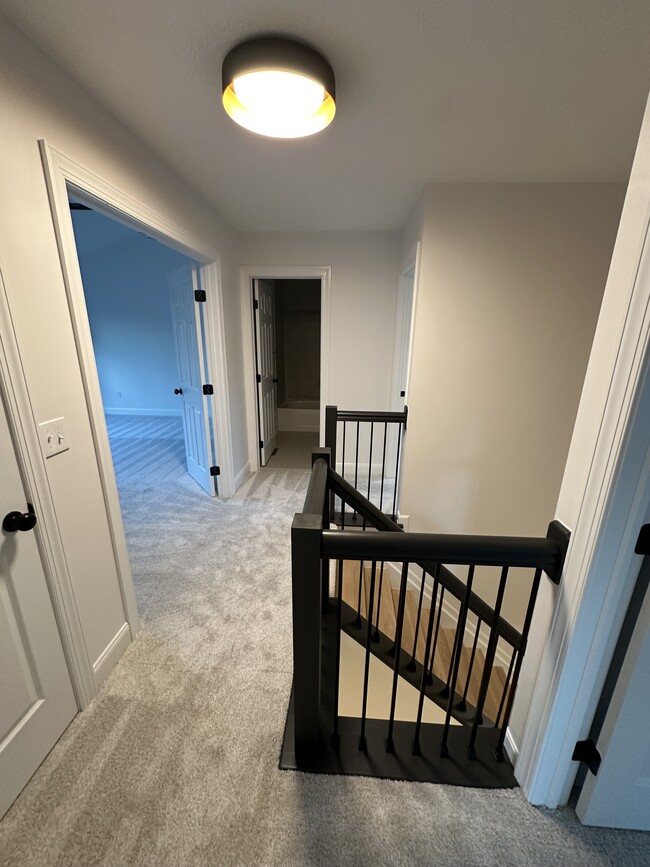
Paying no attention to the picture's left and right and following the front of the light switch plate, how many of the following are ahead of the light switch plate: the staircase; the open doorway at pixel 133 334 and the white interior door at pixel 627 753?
2

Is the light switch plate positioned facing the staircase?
yes

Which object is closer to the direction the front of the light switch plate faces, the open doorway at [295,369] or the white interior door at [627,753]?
the white interior door

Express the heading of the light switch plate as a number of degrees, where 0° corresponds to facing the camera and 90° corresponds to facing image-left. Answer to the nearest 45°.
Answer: approximately 315°

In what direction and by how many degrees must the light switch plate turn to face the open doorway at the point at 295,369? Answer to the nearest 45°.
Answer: approximately 90° to its left

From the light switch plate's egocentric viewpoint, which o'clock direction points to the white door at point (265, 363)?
The white door is roughly at 9 o'clock from the light switch plate.

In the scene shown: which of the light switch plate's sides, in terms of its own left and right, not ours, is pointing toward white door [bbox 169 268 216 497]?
left
